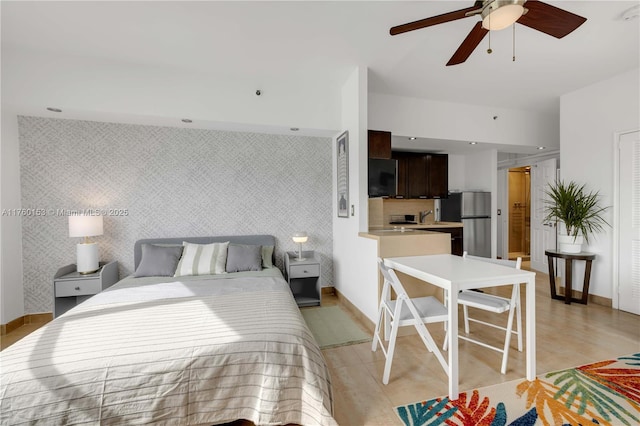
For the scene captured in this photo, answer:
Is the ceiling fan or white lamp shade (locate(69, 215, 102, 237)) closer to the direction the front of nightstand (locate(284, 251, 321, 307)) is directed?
the ceiling fan

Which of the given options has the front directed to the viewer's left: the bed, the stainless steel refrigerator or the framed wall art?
the framed wall art

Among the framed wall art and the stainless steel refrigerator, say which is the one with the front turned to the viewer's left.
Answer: the framed wall art

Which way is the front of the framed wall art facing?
to the viewer's left

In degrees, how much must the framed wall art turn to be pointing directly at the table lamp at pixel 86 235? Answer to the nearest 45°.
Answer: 0° — it already faces it

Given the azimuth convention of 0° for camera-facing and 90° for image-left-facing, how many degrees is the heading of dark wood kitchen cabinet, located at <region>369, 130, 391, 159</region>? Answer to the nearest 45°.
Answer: approximately 0°

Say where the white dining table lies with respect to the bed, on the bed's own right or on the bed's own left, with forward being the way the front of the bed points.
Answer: on the bed's own left

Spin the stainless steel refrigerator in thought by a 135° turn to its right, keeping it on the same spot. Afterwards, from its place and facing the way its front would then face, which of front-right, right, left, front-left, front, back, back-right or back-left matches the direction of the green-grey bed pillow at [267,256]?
front-left

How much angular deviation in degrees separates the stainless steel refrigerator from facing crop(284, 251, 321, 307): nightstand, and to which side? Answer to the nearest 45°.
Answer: approximately 90° to its right

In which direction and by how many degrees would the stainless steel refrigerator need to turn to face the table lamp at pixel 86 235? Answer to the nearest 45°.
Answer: approximately 90° to its right
